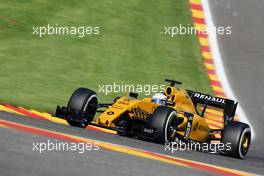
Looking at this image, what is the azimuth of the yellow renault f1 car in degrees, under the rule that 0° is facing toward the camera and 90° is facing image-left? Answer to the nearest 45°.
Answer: approximately 45°
